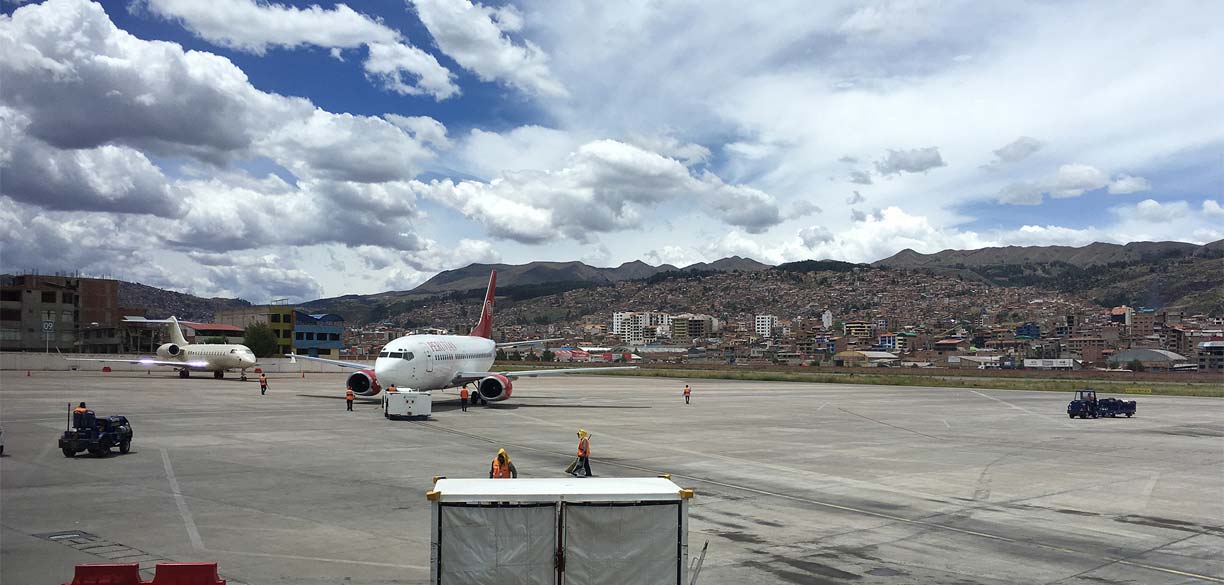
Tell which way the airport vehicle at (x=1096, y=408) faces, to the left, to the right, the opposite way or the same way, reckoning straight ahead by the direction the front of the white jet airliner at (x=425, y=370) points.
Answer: to the right

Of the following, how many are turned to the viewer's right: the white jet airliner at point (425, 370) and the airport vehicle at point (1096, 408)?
0

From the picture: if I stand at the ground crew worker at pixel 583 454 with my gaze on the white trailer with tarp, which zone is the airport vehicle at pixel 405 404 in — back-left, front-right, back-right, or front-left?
back-right

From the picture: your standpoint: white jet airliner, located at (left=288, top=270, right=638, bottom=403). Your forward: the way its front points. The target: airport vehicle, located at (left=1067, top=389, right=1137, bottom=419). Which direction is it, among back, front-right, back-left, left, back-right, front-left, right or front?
back-left

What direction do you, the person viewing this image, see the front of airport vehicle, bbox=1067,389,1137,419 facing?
facing to the left of the viewer

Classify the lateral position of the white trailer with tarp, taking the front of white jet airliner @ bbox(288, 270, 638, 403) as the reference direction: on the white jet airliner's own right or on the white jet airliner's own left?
on the white jet airliner's own left

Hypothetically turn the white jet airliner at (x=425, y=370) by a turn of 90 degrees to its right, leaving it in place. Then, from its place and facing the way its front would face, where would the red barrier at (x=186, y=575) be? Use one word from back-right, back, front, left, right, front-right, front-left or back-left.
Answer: back-left

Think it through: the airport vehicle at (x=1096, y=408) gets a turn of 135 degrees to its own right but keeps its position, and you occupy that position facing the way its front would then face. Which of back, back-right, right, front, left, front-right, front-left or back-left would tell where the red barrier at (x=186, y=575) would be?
back-right

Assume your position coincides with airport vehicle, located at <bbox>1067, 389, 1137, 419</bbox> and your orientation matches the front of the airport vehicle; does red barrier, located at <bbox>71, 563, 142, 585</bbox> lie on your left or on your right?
on your left

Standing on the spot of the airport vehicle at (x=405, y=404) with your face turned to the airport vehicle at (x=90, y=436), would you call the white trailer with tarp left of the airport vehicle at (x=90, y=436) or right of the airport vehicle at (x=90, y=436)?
left

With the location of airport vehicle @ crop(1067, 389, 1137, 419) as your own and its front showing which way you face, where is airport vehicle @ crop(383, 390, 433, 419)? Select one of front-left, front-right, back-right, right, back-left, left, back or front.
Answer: front-left

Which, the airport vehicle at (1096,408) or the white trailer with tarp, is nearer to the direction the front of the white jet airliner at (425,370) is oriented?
the white trailer with tarp

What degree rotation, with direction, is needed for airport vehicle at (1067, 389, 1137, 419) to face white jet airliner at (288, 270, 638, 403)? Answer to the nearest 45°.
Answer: approximately 45° to its left

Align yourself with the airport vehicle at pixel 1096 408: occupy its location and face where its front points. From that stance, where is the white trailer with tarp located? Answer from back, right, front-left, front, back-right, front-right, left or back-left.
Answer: left
